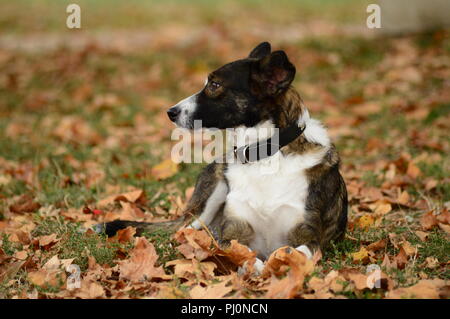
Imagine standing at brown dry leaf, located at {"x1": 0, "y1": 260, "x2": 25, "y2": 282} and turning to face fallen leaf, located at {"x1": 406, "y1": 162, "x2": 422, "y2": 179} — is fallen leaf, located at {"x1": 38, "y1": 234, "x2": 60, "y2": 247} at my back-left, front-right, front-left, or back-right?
front-left

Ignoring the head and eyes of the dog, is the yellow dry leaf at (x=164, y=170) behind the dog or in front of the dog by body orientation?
behind

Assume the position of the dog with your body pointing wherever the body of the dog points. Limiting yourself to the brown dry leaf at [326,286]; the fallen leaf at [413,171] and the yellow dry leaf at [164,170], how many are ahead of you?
1

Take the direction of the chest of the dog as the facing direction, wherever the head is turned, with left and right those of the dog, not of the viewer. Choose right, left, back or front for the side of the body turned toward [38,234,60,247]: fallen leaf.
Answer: right

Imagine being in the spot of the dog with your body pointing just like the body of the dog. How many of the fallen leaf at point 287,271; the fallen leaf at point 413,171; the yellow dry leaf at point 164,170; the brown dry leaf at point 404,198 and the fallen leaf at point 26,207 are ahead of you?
1

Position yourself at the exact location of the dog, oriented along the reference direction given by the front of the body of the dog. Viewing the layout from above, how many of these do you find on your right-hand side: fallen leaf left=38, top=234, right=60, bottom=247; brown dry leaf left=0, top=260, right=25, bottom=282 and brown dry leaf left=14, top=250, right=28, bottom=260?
3

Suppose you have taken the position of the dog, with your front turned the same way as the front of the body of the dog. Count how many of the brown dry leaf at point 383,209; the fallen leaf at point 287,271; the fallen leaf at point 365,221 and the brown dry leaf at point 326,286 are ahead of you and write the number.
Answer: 2

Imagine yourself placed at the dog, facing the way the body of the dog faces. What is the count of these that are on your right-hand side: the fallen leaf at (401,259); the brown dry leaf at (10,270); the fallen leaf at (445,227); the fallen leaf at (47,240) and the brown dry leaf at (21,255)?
3

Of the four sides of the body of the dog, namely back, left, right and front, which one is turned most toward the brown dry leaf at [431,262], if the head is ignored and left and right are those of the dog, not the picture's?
left

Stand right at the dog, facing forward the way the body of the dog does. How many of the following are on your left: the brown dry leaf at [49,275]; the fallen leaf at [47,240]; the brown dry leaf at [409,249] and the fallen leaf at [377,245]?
2

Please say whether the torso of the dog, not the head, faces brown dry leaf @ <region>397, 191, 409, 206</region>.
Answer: no

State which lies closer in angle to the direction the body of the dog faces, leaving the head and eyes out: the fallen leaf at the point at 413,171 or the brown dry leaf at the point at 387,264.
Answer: the brown dry leaf

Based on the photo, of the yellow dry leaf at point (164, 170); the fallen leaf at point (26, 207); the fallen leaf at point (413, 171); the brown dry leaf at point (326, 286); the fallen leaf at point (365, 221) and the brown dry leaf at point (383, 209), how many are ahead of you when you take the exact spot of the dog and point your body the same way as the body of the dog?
1

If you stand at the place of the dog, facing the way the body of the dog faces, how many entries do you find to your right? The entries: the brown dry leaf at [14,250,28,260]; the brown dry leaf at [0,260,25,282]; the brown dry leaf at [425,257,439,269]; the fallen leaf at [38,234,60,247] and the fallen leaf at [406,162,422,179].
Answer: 3

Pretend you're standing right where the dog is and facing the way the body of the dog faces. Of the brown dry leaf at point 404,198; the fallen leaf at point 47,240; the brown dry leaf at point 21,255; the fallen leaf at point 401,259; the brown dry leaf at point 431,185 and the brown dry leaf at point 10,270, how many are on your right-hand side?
3

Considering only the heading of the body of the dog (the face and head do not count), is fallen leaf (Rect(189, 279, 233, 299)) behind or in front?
in front

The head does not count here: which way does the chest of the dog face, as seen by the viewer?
toward the camera

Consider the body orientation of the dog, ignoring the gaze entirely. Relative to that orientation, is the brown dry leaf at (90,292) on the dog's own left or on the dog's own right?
on the dog's own right
